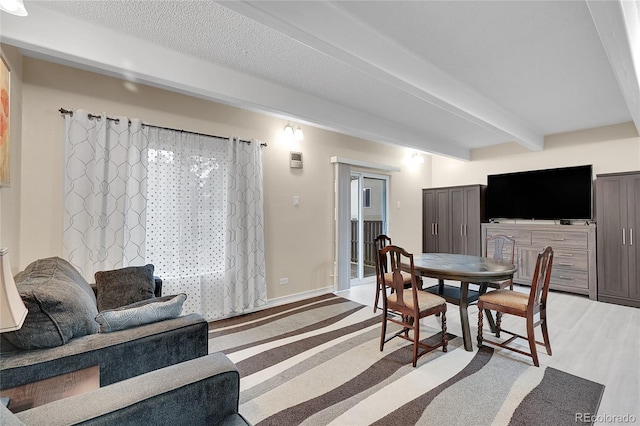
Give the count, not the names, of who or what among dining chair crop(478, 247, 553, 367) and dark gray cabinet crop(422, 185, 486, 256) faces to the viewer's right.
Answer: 0

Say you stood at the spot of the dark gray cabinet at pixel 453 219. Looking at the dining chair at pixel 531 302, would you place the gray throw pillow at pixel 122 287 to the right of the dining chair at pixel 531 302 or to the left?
right

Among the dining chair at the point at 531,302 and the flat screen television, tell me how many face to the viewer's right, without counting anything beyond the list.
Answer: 0

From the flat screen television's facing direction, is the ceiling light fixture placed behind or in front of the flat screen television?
in front

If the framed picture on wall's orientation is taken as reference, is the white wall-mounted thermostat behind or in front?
in front

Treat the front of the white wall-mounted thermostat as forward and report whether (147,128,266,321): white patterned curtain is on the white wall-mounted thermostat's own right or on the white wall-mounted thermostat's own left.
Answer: on the white wall-mounted thermostat's own right

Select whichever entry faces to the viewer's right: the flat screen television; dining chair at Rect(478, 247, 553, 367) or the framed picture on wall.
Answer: the framed picture on wall

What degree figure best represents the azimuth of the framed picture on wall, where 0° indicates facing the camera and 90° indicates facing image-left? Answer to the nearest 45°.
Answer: approximately 270°

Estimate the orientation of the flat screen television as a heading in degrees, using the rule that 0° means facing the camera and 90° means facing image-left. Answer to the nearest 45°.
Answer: approximately 45°

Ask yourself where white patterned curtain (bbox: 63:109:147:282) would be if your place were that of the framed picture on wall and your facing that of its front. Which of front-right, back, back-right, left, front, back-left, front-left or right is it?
front-left

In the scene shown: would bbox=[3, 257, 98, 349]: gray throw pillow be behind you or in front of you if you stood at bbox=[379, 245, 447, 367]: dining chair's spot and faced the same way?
behind

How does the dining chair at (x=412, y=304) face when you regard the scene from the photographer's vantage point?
facing away from the viewer and to the right of the viewer

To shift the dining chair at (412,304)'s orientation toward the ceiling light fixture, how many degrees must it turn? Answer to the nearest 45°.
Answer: approximately 180°

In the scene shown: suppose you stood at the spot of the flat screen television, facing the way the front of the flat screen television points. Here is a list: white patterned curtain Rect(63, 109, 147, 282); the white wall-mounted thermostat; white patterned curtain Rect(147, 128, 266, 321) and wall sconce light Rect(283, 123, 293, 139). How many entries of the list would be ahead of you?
4
